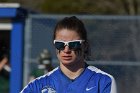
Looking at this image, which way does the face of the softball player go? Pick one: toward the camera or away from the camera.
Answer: toward the camera

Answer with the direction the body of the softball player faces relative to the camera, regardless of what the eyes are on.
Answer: toward the camera

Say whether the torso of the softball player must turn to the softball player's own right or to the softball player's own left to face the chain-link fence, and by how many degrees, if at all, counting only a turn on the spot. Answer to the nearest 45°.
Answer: approximately 180°
